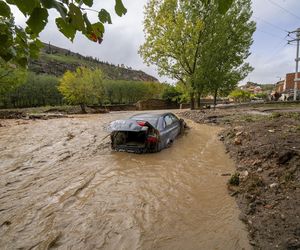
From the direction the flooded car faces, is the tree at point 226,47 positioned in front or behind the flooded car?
in front

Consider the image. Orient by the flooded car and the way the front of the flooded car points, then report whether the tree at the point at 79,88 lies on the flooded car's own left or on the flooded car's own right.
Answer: on the flooded car's own left

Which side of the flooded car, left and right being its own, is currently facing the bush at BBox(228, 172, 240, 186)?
right

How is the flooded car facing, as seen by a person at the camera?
facing away from the viewer and to the right of the viewer

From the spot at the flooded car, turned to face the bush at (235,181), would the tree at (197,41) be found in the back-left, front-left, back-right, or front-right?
back-left

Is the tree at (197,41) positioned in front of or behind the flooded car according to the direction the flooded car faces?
in front

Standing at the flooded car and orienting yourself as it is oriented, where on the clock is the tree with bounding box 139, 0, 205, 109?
The tree is roughly at 11 o'clock from the flooded car.

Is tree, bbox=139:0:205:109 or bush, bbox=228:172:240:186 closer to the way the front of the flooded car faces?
the tree

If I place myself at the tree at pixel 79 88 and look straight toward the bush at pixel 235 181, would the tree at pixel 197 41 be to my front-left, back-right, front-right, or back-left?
front-left

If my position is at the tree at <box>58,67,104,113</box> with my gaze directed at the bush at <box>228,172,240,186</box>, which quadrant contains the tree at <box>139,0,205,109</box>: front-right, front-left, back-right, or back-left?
front-left
